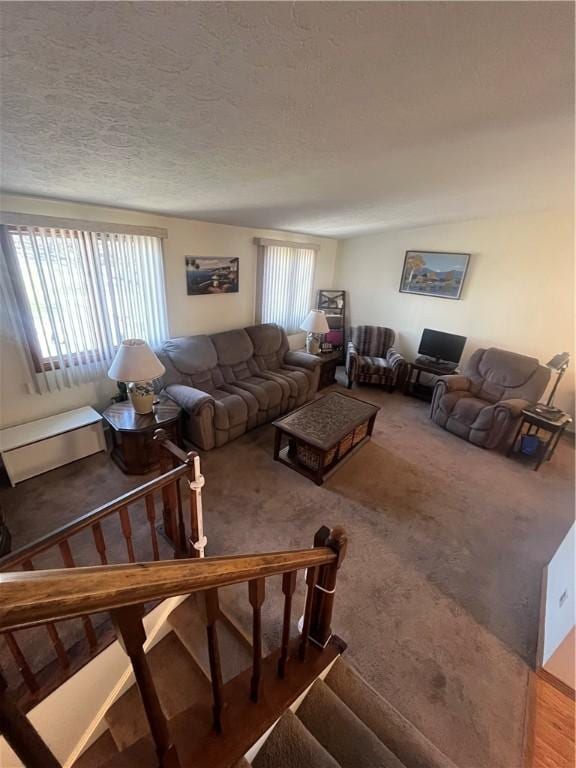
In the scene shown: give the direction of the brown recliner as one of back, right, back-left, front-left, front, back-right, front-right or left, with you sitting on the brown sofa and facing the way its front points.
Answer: front-left

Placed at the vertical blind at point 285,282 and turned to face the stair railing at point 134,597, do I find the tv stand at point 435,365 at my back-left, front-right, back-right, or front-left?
front-left

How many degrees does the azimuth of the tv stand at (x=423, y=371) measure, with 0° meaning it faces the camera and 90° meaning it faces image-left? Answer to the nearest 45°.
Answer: approximately 45°

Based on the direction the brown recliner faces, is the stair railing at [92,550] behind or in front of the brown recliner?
in front

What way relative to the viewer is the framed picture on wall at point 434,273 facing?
toward the camera

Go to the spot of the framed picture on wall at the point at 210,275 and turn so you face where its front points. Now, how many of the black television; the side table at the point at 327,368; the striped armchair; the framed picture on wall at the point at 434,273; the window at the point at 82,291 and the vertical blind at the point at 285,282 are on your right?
1

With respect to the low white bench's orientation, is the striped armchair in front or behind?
in front

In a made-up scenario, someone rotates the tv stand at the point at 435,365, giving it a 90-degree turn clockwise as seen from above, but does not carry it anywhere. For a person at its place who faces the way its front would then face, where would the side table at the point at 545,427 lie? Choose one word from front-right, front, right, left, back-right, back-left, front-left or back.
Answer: back

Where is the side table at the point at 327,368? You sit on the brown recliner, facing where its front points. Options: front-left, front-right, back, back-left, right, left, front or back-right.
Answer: front-right

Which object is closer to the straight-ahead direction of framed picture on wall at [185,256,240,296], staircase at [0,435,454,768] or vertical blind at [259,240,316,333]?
the staircase

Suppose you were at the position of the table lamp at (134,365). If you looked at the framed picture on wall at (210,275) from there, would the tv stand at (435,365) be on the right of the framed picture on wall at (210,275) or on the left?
right

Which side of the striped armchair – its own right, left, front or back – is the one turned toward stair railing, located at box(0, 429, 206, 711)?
front

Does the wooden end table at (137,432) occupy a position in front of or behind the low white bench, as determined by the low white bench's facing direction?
in front

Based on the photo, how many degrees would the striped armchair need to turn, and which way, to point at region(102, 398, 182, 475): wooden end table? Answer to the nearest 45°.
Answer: approximately 45° to its right

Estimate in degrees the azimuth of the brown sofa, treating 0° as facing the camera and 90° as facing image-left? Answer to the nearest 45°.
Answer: approximately 315°

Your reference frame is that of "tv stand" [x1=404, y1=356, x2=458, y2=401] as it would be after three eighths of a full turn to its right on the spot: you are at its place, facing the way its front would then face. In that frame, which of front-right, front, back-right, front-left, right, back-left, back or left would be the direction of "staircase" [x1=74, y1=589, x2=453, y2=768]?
back

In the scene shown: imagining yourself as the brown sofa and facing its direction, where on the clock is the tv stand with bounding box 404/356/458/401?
The tv stand is roughly at 10 o'clock from the brown sofa.

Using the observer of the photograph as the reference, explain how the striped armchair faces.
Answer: facing the viewer
